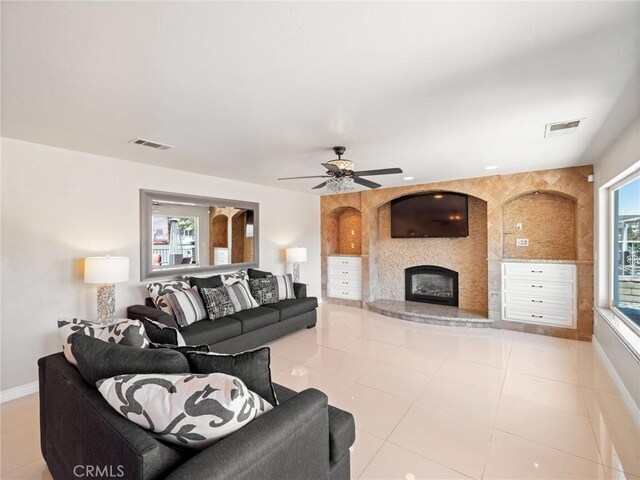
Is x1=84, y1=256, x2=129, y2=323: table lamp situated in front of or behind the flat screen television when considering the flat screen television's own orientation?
in front

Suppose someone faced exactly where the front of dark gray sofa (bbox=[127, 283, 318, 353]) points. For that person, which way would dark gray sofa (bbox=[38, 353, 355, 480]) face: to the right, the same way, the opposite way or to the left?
to the left

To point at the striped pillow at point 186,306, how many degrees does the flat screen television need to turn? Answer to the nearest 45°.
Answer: approximately 45° to its right

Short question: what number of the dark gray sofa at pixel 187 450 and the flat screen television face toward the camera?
1

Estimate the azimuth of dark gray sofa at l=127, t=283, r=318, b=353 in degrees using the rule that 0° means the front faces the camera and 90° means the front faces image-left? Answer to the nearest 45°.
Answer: approximately 315°

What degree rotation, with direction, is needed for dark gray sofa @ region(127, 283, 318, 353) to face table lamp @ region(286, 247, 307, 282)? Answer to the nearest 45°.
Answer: approximately 90° to its left

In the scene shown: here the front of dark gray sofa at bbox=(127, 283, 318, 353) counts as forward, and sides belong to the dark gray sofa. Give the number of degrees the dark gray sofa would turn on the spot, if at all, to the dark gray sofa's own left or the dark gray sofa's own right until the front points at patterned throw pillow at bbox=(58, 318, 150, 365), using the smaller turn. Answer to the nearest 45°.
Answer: approximately 90° to the dark gray sofa's own right

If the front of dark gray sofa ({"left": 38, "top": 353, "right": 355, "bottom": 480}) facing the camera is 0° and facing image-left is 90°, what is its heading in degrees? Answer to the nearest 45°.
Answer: approximately 225°
